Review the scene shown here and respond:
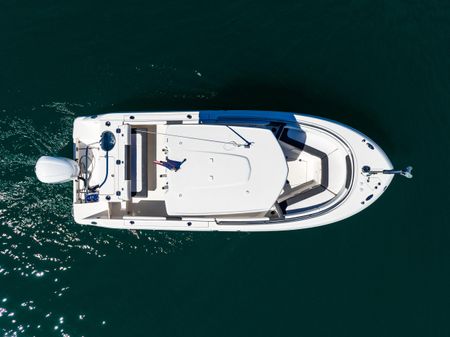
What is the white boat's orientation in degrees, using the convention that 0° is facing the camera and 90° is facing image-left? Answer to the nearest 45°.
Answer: approximately 270°
